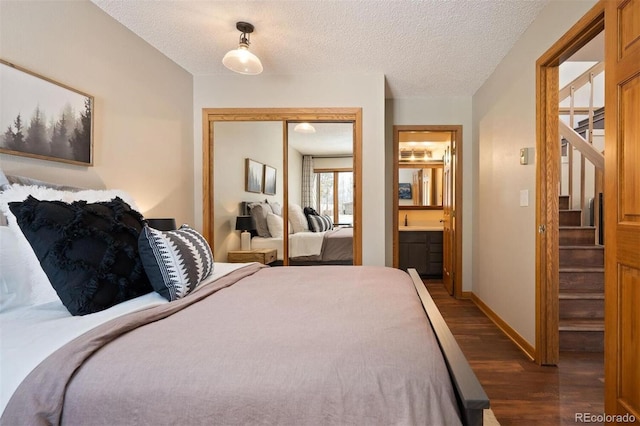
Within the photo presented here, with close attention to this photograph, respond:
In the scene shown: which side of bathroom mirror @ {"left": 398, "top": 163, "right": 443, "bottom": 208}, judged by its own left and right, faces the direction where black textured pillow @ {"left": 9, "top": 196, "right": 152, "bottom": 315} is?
front

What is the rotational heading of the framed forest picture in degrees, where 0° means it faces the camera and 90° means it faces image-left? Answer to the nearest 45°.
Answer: approximately 315°

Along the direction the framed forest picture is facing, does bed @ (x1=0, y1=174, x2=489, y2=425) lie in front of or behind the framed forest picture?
in front

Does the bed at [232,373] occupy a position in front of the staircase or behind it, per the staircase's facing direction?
in front

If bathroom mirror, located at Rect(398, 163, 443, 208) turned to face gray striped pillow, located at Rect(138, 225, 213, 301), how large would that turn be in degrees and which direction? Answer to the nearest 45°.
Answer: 0° — it already faces it

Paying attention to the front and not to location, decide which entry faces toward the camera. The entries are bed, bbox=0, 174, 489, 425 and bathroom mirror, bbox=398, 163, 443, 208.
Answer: the bathroom mirror

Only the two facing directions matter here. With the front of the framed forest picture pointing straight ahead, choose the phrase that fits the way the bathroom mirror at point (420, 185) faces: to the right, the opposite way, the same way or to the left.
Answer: to the right

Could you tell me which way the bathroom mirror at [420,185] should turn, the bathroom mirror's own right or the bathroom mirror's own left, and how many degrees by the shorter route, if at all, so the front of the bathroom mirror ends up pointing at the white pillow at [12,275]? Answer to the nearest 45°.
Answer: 0° — it already faces it

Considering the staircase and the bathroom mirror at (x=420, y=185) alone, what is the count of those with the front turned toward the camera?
2

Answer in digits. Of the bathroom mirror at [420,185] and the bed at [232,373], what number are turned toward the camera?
1

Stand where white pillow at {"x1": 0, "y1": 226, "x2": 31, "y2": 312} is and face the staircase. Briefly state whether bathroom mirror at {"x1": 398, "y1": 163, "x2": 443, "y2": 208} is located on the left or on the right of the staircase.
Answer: left

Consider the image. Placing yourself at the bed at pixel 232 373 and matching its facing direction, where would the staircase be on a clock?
The staircase is roughly at 11 o'clock from the bed.

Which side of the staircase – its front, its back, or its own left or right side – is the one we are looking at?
front

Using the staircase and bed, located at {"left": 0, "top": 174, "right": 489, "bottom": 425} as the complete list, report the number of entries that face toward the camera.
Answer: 1

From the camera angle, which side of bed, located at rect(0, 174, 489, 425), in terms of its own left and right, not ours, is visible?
right

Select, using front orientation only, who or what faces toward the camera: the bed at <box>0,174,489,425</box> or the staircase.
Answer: the staircase
